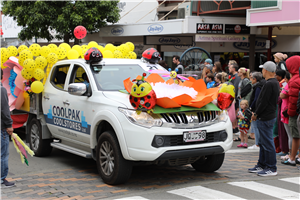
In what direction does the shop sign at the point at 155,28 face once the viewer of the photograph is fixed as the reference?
facing the viewer

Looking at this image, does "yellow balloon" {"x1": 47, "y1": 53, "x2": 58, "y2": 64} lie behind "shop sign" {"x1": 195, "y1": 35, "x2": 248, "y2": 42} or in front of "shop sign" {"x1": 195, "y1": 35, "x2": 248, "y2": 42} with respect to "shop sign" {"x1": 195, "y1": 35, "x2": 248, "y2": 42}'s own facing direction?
in front

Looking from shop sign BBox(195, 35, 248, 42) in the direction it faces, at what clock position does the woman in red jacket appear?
The woman in red jacket is roughly at 12 o'clock from the shop sign.

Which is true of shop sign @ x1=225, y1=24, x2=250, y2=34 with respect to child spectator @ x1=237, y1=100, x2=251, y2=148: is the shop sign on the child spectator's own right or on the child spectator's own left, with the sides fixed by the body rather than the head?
on the child spectator's own right

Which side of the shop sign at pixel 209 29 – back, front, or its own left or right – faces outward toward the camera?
front

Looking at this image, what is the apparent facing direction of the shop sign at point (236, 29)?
toward the camera

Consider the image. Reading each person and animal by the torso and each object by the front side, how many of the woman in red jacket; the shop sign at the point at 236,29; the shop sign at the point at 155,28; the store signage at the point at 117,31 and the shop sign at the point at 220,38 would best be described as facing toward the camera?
4

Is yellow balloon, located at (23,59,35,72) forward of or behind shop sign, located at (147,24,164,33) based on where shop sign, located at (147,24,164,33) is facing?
forward

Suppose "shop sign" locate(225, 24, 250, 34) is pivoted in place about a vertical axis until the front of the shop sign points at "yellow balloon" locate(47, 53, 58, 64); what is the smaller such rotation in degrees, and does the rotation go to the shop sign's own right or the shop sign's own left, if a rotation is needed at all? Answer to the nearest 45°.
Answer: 0° — it already faces it

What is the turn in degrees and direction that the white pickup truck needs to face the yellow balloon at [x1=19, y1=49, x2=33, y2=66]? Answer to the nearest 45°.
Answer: approximately 180°

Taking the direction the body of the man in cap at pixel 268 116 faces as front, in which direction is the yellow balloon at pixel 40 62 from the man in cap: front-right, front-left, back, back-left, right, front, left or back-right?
front

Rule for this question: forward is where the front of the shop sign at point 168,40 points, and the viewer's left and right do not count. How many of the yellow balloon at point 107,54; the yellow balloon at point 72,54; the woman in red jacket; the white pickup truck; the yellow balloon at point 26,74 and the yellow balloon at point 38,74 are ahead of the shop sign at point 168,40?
6

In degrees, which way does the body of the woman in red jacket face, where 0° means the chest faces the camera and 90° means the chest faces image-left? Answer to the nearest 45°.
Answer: approximately 90°

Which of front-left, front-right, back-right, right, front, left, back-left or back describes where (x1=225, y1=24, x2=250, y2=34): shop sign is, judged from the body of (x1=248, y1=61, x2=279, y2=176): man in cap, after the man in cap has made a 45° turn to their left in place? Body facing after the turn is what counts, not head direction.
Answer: back-right

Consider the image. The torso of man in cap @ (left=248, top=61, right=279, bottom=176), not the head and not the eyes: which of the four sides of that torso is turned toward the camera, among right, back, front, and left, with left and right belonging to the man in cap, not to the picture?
left

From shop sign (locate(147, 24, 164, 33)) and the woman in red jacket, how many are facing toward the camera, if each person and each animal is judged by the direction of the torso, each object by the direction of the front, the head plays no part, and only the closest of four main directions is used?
1
